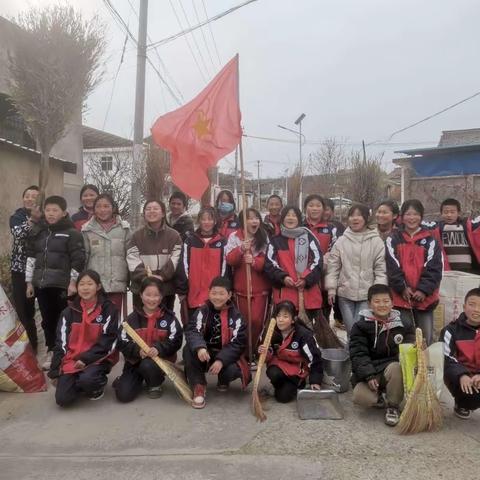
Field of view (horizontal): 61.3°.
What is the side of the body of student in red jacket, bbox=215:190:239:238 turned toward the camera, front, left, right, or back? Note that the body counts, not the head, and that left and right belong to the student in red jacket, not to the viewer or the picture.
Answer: front

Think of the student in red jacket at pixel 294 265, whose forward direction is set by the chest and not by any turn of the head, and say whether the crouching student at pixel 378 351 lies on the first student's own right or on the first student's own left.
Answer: on the first student's own left

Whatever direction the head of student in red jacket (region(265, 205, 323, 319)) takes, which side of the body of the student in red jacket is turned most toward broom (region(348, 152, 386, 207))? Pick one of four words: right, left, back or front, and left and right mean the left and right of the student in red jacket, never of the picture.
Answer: back

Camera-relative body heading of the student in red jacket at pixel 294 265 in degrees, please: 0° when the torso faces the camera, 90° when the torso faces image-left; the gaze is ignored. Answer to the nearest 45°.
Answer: approximately 0°

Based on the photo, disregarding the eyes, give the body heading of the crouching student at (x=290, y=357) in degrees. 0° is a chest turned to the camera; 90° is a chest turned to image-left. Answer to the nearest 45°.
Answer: approximately 45°

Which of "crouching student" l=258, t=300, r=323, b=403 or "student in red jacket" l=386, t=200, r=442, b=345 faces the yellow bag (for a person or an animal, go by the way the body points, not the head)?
the student in red jacket

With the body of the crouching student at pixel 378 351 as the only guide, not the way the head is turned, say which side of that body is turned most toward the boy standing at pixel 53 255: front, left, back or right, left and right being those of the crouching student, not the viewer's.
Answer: right

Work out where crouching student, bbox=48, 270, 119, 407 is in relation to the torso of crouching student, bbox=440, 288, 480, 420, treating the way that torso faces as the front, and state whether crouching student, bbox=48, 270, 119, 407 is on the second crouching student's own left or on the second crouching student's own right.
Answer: on the second crouching student's own right

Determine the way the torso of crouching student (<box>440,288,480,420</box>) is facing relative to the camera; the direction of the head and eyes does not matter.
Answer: toward the camera

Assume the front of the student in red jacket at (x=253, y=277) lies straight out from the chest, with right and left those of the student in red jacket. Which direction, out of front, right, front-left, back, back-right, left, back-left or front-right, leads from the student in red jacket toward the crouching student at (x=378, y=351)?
front-left

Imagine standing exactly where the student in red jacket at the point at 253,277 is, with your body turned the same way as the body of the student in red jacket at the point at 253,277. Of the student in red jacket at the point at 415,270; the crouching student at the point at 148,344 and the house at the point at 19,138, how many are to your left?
1

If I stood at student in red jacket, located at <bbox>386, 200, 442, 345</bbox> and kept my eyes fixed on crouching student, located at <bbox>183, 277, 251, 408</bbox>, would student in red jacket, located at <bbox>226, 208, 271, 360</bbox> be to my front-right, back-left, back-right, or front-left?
front-right

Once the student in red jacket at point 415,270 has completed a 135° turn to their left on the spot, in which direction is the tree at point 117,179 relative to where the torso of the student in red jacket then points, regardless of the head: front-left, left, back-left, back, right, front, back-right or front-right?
left

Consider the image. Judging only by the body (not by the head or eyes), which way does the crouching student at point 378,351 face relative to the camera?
toward the camera

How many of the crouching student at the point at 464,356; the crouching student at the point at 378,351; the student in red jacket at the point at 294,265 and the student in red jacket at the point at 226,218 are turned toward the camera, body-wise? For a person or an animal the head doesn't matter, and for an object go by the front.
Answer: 4
